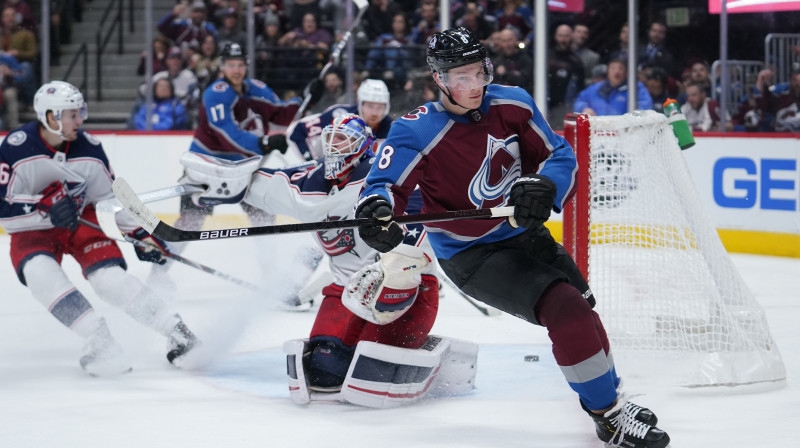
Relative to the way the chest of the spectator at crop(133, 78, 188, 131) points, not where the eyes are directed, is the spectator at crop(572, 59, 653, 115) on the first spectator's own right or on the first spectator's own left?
on the first spectator's own left

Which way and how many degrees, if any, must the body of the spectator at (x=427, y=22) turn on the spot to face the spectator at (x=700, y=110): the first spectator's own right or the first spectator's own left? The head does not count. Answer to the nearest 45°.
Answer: approximately 45° to the first spectator's own left

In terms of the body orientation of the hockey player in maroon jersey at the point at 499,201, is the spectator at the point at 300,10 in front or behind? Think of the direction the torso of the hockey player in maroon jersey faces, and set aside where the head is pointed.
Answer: behind

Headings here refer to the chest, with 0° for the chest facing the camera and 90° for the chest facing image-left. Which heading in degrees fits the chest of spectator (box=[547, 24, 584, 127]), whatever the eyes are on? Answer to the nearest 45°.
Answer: approximately 0°

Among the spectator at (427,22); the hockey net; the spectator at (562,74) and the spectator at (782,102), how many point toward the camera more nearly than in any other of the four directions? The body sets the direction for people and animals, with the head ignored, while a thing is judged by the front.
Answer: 3
